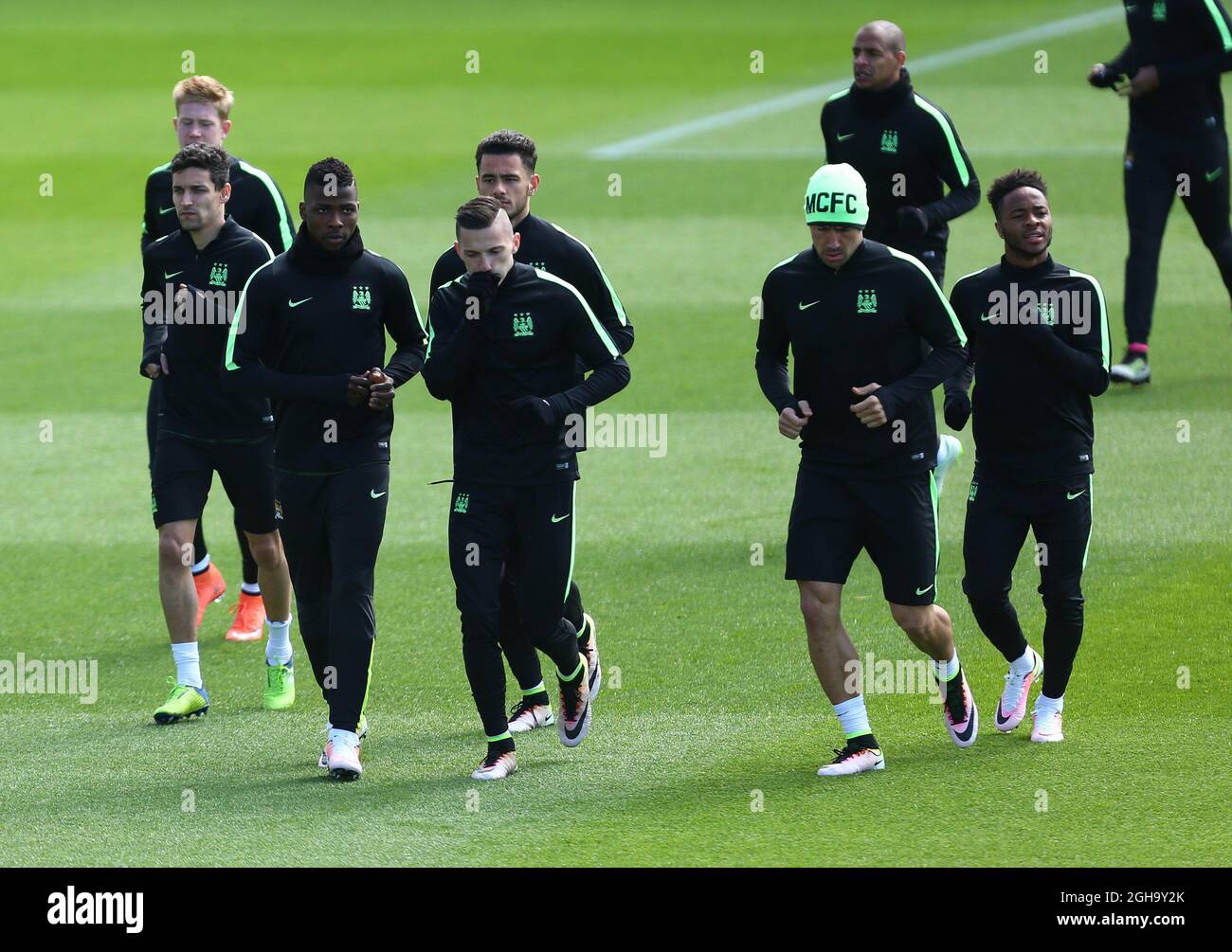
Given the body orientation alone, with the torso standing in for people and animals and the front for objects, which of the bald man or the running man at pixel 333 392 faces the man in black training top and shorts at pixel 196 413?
the bald man

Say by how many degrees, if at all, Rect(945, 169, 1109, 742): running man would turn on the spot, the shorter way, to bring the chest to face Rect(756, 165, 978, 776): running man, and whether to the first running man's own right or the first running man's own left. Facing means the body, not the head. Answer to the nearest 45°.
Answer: approximately 45° to the first running man's own right

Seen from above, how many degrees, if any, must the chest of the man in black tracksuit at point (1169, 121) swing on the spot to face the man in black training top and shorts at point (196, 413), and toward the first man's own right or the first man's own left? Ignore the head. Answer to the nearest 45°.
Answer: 0° — they already face them

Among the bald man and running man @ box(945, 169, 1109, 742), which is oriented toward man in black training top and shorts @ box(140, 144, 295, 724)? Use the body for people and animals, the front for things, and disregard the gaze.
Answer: the bald man

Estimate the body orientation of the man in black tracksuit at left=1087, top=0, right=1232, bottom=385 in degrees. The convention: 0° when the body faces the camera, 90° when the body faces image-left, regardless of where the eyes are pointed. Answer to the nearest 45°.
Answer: approximately 45°

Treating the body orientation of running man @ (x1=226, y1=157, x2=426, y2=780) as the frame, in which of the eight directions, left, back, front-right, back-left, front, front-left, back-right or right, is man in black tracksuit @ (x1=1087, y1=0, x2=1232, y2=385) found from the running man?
back-left

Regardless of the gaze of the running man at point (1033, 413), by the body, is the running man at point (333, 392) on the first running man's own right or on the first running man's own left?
on the first running man's own right

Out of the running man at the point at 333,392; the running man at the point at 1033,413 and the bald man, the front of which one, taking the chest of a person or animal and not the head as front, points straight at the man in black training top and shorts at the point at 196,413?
the bald man

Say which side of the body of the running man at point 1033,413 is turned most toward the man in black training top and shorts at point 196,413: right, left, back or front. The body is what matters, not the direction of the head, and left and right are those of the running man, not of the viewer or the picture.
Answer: right

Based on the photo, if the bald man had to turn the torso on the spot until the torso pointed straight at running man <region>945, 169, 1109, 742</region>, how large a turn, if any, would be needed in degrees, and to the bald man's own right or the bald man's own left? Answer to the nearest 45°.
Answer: approximately 45° to the bald man's own left

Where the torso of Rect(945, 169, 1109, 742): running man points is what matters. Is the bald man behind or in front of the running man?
behind

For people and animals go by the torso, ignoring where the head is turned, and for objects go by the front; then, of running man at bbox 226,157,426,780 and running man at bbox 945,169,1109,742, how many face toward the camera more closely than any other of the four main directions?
2
